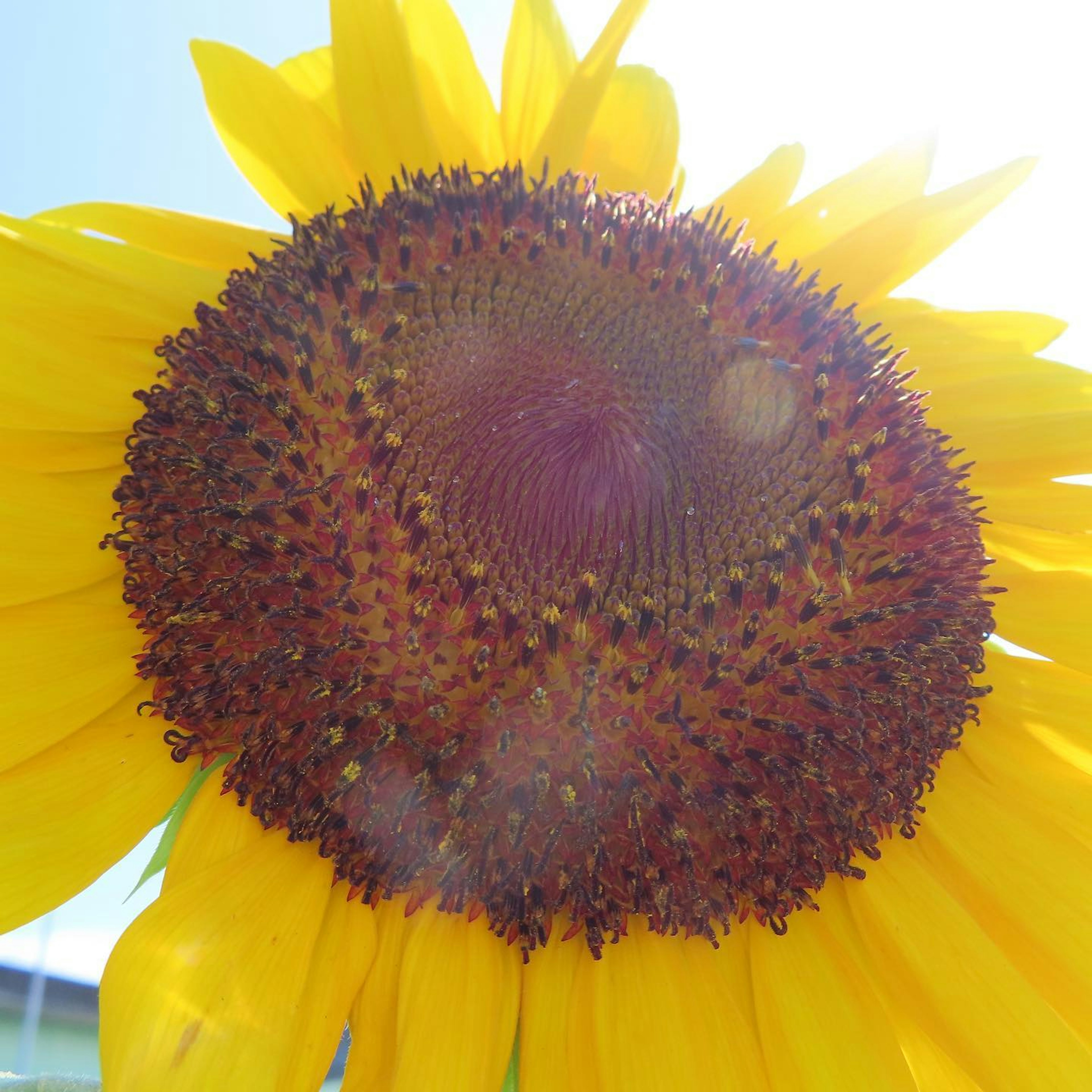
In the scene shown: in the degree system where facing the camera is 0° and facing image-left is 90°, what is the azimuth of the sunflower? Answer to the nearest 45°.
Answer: approximately 0°
